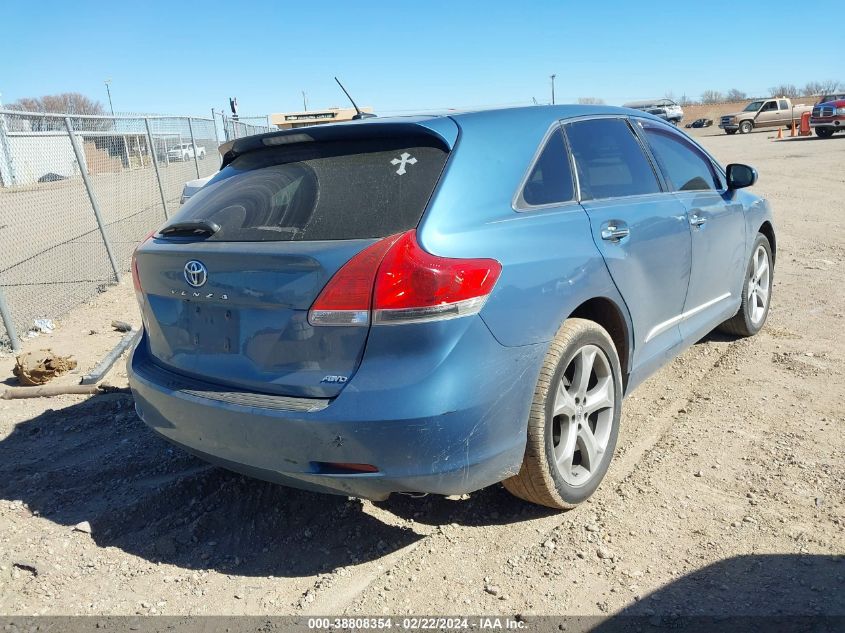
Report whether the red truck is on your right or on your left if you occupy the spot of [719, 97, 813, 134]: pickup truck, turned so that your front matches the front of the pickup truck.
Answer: on your left

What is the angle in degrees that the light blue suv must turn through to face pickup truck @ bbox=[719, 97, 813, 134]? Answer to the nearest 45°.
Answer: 0° — it already faces it

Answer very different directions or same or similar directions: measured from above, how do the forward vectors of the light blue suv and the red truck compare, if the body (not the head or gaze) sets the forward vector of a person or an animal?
very different directions

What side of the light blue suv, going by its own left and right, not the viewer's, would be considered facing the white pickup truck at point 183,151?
left

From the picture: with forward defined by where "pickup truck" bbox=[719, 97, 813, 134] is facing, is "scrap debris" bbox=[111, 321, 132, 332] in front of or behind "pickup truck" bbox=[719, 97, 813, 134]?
in front

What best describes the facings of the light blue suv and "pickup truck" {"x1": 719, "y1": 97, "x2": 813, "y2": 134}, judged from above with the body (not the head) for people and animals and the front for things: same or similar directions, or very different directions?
very different directions

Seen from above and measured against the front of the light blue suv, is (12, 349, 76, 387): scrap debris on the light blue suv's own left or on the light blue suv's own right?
on the light blue suv's own left

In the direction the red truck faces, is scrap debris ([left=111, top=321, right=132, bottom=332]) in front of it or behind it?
in front

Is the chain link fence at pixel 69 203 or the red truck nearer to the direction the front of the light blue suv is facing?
the red truck

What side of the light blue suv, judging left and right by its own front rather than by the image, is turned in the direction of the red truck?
front

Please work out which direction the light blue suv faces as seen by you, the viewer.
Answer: facing away from the viewer and to the right of the viewer

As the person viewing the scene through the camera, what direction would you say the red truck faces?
facing the viewer and to the left of the viewer

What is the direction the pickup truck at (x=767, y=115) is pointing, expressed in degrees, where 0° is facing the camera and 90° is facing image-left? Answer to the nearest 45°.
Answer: approximately 45°

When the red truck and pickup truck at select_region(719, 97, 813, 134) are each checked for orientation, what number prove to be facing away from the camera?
0
